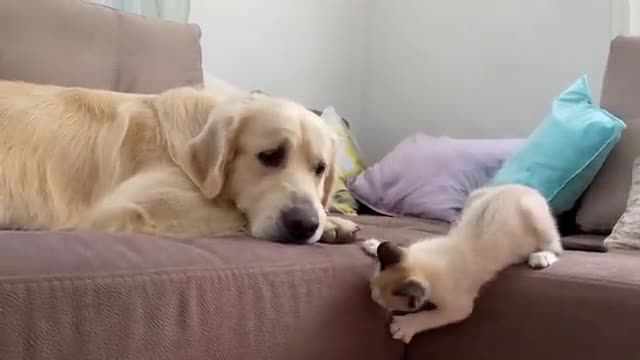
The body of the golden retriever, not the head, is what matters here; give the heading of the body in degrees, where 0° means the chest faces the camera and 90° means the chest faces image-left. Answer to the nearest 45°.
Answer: approximately 270°

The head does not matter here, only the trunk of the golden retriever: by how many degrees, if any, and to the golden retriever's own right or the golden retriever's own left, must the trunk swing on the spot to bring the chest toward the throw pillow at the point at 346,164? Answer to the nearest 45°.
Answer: approximately 45° to the golden retriever's own left

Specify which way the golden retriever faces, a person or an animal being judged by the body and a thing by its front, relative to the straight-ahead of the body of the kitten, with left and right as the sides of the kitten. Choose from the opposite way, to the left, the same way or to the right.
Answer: the opposite way

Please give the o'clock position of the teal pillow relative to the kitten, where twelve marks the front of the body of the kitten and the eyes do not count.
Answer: The teal pillow is roughly at 5 o'clock from the kitten.

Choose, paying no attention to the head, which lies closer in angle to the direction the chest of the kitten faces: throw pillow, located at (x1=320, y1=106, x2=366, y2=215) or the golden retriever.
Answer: the golden retriever

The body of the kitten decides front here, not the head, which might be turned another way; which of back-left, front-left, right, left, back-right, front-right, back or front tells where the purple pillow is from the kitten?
back-right

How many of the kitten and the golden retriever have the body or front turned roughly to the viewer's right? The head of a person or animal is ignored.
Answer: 1

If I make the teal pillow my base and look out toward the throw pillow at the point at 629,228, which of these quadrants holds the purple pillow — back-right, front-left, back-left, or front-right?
back-right
